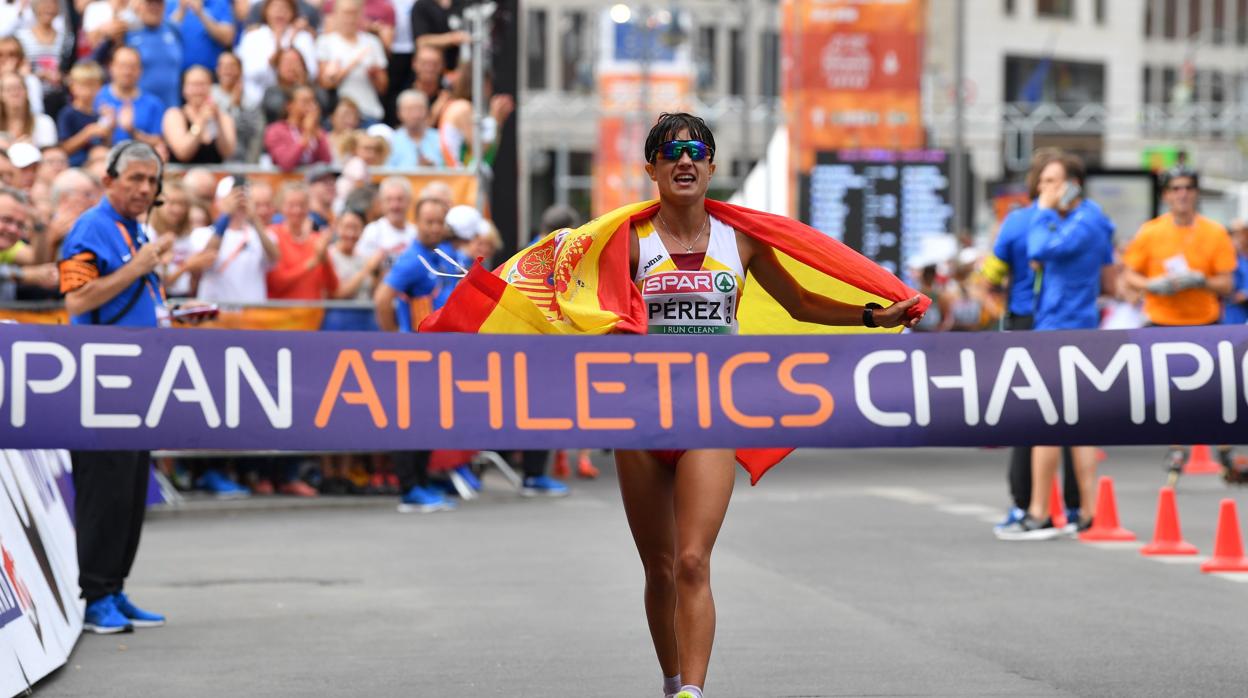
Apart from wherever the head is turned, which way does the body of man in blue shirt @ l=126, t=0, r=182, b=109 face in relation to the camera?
toward the camera

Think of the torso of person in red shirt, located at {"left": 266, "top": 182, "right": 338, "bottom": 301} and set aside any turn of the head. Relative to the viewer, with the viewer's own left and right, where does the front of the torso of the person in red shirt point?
facing the viewer

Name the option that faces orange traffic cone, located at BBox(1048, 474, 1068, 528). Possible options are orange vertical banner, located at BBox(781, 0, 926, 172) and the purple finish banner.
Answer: the orange vertical banner

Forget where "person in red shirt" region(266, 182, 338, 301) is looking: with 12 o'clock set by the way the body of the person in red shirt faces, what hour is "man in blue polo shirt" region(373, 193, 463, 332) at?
The man in blue polo shirt is roughly at 11 o'clock from the person in red shirt.

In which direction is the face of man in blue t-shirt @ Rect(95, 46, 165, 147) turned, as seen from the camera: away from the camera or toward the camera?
toward the camera

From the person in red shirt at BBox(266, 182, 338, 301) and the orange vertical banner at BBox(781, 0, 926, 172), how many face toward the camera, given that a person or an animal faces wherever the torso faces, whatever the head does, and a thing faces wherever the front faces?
2

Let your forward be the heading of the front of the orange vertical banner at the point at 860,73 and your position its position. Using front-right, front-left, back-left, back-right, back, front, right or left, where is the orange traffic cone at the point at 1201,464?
front

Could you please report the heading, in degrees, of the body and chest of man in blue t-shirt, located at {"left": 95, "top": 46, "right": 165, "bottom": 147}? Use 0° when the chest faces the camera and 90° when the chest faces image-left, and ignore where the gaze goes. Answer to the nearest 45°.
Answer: approximately 0°

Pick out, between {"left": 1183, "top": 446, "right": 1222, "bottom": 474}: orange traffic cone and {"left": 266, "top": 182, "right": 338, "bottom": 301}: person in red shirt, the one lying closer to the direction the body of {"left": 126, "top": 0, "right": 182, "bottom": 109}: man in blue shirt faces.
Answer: the person in red shirt

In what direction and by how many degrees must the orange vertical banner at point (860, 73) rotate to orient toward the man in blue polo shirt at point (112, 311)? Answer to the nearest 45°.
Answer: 0° — it already faces them

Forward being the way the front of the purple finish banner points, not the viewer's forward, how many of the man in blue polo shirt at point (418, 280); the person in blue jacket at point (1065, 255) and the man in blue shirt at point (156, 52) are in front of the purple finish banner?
0

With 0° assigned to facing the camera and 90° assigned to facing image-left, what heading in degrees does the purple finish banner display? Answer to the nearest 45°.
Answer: approximately 0°

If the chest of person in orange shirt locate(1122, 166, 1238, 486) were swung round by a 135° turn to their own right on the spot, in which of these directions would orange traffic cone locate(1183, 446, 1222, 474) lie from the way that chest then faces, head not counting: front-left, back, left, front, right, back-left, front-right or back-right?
front-right

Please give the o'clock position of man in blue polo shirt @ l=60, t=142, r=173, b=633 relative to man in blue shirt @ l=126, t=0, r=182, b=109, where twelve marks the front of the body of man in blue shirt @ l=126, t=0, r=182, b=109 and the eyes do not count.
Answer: man in blue polo shirt @ l=60, t=142, r=173, b=633 is roughly at 12 o'clock from man in blue shirt @ l=126, t=0, r=182, b=109.

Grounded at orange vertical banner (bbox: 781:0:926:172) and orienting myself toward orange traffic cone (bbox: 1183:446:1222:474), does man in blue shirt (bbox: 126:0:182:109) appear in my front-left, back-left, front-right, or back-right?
front-right

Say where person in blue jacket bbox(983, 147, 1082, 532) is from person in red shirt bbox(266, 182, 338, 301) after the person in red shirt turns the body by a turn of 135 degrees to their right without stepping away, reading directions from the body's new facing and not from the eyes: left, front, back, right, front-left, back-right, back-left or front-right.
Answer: back

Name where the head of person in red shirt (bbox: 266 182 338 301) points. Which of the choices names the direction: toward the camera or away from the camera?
toward the camera

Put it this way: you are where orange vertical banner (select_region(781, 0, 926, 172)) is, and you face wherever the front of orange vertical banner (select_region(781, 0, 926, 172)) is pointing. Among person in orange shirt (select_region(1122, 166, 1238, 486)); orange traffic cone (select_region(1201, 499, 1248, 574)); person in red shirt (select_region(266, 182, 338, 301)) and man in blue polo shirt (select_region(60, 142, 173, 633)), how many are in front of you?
4
